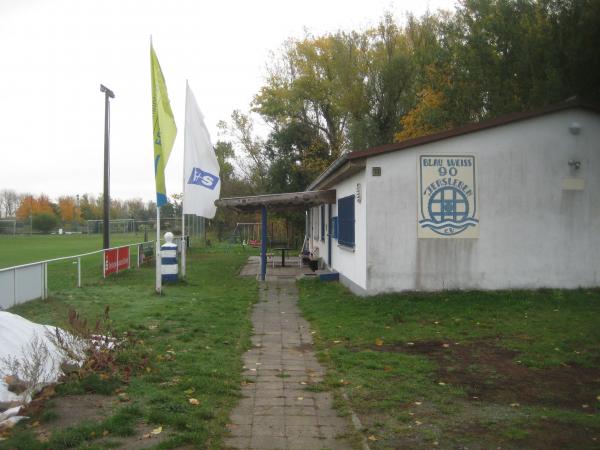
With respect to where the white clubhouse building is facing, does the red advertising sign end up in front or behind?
in front

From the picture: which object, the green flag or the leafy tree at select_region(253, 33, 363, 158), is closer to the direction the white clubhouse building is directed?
the green flag

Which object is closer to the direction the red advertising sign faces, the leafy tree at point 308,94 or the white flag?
the white flag

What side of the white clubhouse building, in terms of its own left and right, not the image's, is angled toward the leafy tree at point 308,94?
right

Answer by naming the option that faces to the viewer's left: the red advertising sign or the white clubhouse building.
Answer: the white clubhouse building

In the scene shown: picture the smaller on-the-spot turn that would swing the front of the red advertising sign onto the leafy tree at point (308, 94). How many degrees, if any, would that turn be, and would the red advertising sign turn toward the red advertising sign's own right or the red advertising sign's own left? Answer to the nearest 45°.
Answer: approximately 90° to the red advertising sign's own left

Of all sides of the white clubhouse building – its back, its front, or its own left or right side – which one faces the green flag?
front

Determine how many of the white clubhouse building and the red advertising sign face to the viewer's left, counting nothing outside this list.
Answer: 1

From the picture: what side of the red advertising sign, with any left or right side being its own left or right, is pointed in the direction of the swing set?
left

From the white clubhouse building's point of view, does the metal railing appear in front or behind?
in front

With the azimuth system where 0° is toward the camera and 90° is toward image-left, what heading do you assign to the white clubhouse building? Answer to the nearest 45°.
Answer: approximately 90°
